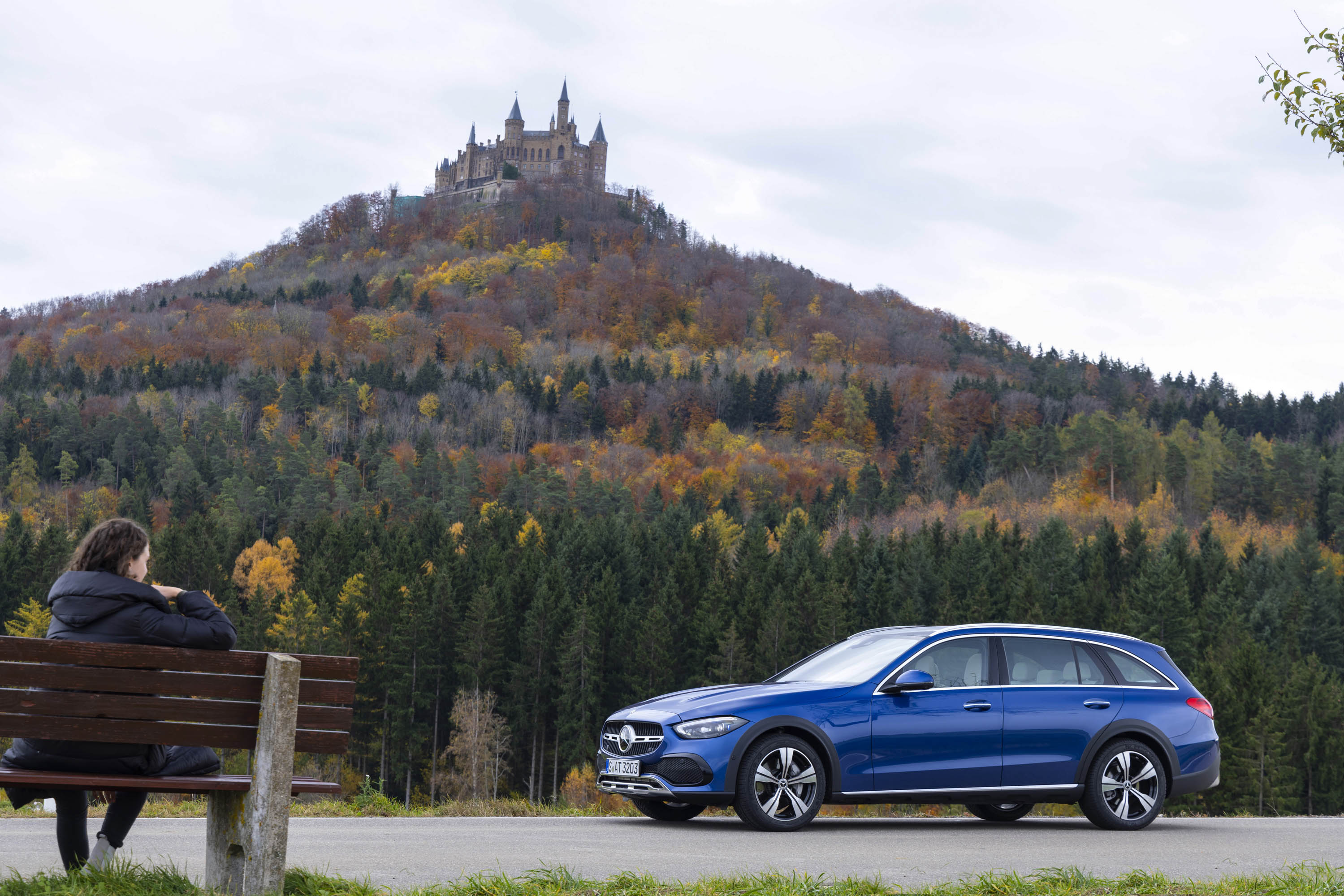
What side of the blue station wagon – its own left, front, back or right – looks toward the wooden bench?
front

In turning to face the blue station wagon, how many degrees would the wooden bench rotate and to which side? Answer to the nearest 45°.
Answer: approximately 90° to its right

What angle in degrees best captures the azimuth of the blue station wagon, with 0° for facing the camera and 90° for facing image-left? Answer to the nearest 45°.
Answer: approximately 45°

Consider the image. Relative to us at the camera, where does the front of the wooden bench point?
facing away from the viewer and to the left of the viewer

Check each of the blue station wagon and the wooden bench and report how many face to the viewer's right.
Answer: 0

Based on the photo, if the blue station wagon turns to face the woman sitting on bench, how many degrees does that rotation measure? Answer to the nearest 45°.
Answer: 0° — it already faces them

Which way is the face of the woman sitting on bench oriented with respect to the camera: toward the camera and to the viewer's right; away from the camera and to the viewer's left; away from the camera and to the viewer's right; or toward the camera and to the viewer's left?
away from the camera and to the viewer's right
